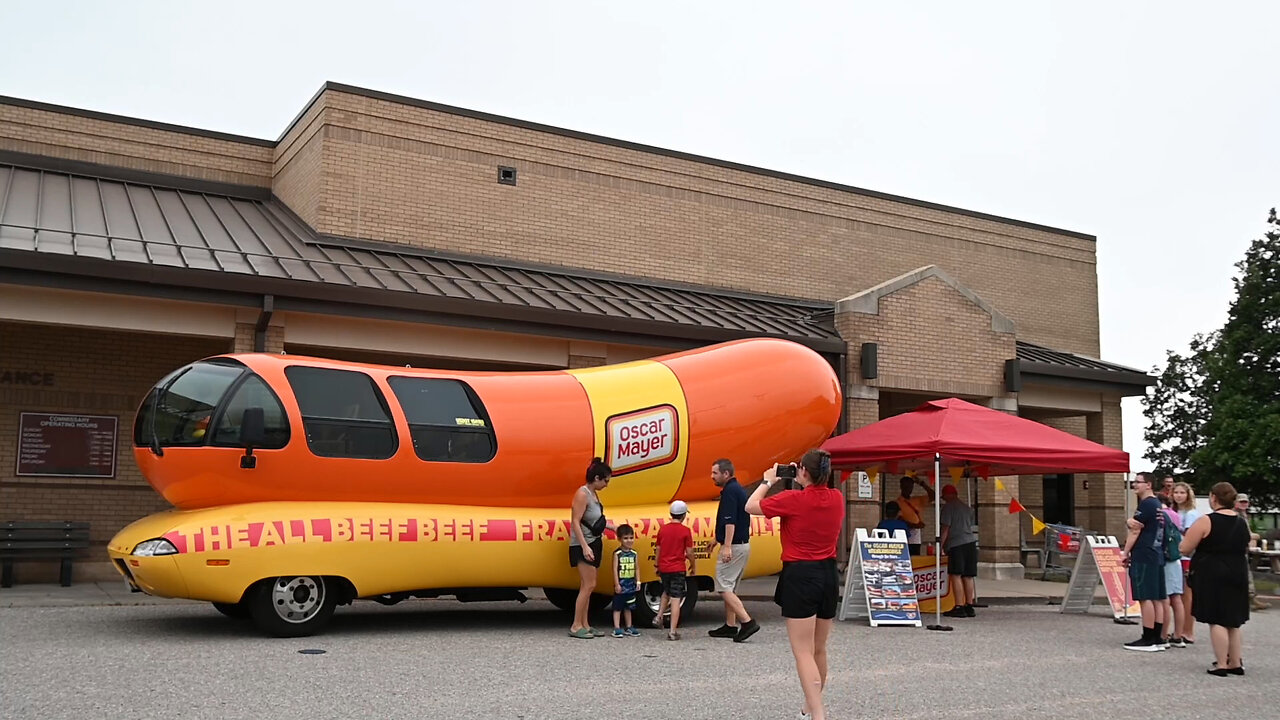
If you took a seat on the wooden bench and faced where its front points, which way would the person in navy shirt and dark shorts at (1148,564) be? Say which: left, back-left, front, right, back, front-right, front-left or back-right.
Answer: front-left

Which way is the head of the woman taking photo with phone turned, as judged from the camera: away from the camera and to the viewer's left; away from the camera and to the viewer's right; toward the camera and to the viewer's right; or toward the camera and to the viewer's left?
away from the camera and to the viewer's left

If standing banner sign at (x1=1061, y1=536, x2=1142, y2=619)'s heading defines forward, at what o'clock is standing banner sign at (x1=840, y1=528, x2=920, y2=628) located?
standing banner sign at (x1=840, y1=528, x2=920, y2=628) is roughly at 3 o'clock from standing banner sign at (x1=1061, y1=536, x2=1142, y2=619).

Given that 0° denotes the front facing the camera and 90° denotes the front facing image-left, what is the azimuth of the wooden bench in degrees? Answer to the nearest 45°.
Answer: approximately 0°

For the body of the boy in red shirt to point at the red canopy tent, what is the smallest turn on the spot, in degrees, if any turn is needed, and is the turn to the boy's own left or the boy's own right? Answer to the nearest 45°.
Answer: approximately 45° to the boy's own right

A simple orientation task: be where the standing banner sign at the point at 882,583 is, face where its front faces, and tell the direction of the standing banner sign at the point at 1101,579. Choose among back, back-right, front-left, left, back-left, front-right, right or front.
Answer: left

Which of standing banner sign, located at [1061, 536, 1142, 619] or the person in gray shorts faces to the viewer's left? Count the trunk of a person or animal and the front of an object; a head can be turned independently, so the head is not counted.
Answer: the person in gray shorts

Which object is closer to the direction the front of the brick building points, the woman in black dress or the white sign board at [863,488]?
the woman in black dress

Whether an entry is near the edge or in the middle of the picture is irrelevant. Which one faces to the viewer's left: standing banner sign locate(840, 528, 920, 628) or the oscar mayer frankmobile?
the oscar mayer frankmobile

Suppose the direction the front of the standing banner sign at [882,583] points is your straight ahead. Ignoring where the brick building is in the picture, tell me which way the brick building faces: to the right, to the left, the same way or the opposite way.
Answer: the same way

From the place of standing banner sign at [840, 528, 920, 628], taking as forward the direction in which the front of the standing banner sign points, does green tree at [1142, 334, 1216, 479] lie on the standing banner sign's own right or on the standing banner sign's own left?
on the standing banner sign's own left

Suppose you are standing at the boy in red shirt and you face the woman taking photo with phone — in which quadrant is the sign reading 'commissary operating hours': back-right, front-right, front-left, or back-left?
back-right

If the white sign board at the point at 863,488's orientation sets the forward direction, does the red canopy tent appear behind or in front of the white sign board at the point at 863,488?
in front

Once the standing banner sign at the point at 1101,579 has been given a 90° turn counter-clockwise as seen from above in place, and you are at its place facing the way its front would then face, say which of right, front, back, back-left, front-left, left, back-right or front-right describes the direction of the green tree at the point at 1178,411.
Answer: front-left

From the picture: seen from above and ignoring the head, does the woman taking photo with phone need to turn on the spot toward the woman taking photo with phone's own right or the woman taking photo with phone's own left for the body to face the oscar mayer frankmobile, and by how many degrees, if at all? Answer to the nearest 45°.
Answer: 0° — they already face it

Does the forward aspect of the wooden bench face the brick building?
no

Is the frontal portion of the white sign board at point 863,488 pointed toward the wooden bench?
no

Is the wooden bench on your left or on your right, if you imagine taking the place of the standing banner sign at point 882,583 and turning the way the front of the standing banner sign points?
on your right

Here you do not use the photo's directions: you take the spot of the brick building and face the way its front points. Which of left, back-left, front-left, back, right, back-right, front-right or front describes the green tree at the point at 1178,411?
left
